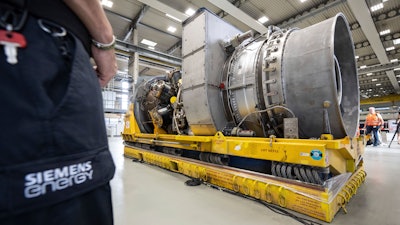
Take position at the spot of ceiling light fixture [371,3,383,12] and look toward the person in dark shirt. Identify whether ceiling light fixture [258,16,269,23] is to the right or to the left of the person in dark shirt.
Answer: right

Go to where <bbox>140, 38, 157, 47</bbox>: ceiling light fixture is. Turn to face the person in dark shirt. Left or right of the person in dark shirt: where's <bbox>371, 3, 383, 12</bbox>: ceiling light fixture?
left
